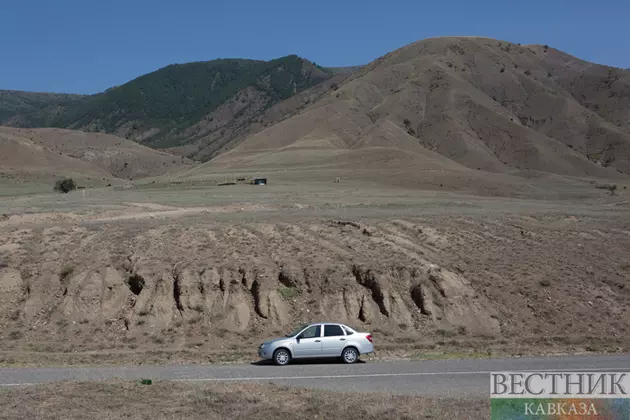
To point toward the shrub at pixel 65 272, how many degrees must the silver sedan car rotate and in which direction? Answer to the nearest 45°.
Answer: approximately 45° to its right

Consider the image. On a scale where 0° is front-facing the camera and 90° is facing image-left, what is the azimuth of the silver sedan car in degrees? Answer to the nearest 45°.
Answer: approximately 90°
